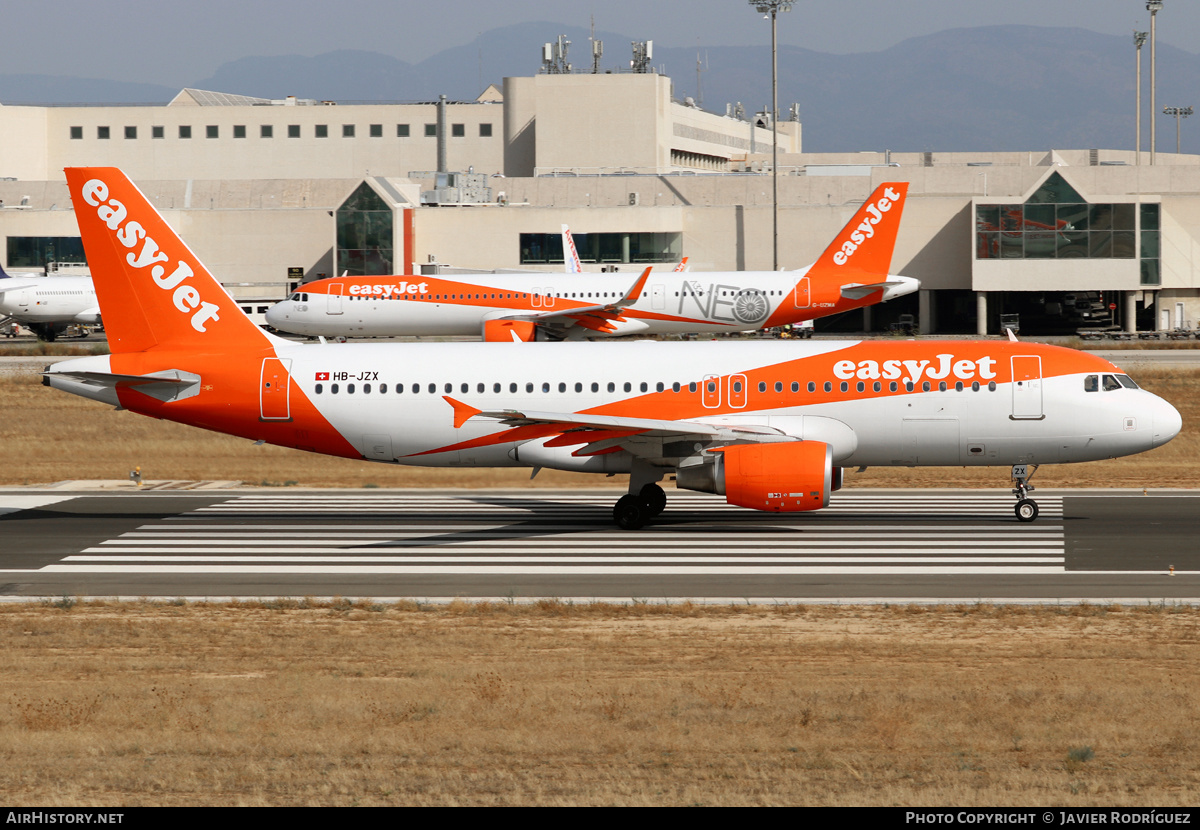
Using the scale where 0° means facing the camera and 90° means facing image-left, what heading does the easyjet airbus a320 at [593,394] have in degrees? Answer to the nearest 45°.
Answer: approximately 270°
